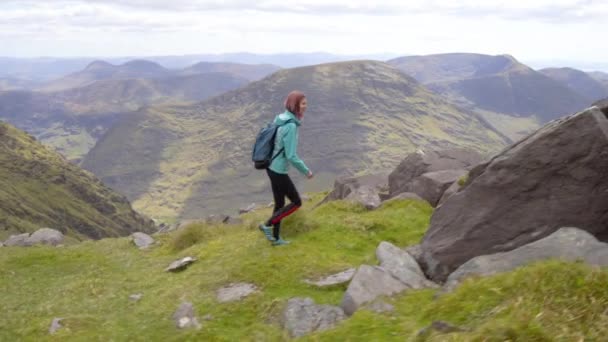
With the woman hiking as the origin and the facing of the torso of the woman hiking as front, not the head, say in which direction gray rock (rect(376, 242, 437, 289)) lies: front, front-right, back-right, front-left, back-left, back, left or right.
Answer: front-right

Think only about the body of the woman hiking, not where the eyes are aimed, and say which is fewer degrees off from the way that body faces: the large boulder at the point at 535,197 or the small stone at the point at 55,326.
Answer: the large boulder

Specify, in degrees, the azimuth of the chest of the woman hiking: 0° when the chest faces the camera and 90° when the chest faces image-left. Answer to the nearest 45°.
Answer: approximately 270°

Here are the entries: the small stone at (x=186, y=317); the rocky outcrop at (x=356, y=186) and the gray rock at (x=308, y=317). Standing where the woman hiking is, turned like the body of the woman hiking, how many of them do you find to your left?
1

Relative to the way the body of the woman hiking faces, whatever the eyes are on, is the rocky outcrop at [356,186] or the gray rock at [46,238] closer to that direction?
the rocky outcrop

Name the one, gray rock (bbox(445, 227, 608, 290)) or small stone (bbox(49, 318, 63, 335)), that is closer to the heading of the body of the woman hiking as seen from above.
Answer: the gray rock

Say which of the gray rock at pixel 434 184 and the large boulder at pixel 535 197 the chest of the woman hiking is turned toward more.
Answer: the large boulder

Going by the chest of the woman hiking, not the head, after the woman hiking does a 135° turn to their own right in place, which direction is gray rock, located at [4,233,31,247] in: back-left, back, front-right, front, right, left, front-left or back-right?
right

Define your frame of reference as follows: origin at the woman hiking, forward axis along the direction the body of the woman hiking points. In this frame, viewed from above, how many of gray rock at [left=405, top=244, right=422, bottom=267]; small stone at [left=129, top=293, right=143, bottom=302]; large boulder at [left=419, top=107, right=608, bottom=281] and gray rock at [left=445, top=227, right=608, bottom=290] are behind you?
1

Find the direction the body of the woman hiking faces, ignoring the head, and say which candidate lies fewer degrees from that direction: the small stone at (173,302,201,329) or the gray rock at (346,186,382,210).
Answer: the gray rock
